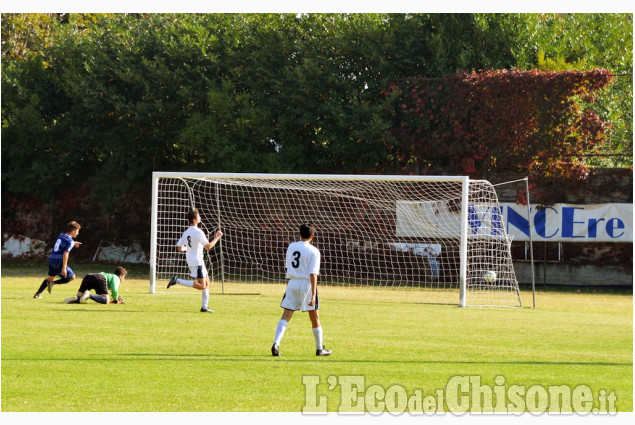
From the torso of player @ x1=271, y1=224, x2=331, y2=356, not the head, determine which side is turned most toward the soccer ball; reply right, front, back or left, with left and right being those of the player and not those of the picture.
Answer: front

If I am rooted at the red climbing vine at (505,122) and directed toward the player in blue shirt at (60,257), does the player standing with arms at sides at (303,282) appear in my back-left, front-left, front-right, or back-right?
front-left

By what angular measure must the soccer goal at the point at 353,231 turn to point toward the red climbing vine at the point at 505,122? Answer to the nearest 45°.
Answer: approximately 135° to its left

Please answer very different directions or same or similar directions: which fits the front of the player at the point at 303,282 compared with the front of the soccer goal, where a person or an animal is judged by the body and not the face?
very different directions

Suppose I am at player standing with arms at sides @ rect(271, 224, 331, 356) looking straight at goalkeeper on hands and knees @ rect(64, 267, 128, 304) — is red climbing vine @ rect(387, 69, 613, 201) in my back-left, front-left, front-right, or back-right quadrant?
front-right

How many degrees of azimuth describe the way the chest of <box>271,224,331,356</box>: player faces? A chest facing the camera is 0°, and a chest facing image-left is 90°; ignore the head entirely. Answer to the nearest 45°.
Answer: approximately 225°

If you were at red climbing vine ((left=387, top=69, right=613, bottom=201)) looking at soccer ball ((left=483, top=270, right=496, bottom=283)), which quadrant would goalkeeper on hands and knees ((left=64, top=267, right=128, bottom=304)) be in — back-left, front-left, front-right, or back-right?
front-right

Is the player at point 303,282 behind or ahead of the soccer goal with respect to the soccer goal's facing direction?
ahead

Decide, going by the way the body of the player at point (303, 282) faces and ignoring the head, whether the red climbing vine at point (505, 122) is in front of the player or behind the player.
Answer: in front

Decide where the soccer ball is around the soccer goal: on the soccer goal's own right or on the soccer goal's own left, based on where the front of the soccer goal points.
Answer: on the soccer goal's own left

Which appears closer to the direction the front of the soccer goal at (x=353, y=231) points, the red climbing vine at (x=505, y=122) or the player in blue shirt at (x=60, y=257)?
the player in blue shirt

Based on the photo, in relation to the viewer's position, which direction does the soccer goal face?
facing the viewer and to the left of the viewer

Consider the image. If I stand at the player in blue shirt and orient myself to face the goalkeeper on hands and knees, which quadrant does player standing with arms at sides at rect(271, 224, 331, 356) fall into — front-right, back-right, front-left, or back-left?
front-right

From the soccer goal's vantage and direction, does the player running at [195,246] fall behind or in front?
in front
